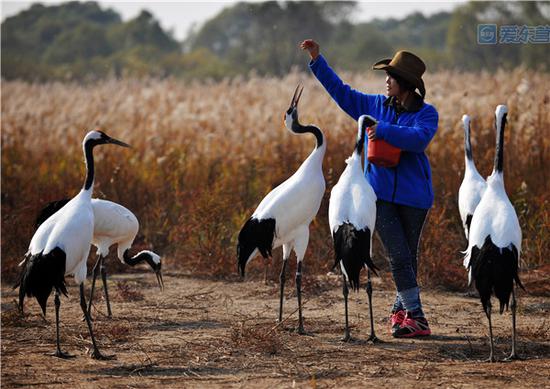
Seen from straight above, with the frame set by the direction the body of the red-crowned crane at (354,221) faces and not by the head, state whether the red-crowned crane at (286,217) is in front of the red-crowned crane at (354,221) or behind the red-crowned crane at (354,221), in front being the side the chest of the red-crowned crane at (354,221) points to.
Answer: in front

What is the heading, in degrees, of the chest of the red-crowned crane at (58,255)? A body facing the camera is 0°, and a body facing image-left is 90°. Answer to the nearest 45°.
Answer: approximately 225°

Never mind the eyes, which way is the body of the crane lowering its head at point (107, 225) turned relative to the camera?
to the viewer's right

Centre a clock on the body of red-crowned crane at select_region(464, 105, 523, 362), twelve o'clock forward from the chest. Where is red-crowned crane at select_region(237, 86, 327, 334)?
red-crowned crane at select_region(237, 86, 327, 334) is roughly at 10 o'clock from red-crowned crane at select_region(464, 105, 523, 362).

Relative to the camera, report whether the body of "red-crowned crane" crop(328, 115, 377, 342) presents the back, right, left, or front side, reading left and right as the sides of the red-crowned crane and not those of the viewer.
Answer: back

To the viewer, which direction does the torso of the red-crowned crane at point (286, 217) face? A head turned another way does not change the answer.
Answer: to the viewer's right

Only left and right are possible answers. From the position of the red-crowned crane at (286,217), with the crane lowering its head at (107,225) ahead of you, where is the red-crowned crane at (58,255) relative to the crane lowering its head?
left

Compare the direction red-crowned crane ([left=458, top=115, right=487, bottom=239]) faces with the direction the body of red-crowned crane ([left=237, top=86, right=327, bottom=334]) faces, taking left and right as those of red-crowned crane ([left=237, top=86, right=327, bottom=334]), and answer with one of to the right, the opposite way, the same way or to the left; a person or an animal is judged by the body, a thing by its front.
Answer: to the left

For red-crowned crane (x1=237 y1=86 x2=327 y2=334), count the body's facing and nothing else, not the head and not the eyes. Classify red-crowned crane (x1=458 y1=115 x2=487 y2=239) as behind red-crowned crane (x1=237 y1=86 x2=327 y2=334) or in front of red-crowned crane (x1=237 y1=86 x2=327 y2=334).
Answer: in front

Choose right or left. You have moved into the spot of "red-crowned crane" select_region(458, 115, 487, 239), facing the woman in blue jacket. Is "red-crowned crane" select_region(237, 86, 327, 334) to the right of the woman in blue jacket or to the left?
right

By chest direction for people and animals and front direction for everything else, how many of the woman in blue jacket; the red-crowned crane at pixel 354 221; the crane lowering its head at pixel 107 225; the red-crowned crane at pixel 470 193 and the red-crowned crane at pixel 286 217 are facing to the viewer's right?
2

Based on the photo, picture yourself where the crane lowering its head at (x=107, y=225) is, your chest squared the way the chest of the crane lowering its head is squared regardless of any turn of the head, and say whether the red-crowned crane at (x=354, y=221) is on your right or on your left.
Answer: on your right

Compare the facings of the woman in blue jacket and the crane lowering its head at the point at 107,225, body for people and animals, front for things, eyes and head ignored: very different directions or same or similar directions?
very different directions

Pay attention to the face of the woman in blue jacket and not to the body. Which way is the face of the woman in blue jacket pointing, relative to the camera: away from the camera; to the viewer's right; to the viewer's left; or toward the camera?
to the viewer's left

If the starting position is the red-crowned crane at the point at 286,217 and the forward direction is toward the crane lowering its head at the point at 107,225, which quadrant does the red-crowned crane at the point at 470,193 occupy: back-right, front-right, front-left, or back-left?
back-right

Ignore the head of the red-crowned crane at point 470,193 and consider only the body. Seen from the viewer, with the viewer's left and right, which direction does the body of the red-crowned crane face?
facing away from the viewer

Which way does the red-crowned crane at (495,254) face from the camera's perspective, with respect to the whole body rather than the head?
away from the camera

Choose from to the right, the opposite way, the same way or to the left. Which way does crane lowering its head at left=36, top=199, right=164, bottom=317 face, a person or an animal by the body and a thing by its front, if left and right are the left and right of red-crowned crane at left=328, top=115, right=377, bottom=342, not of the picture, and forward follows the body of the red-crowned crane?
to the right
